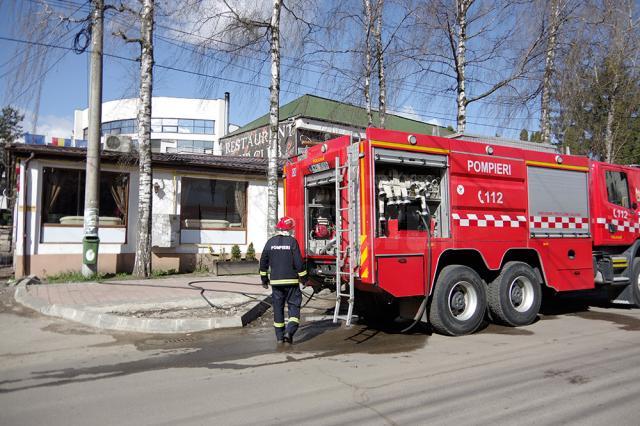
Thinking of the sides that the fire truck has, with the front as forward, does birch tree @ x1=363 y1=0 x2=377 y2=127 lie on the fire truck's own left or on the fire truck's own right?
on the fire truck's own left

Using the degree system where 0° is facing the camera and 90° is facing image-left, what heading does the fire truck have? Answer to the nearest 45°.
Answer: approximately 225°

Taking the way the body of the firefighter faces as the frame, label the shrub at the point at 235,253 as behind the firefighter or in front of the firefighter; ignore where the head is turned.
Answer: in front

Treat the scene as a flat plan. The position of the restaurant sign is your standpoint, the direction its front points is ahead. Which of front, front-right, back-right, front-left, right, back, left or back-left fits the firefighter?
front-left

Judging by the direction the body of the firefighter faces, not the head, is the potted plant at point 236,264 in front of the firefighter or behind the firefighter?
in front

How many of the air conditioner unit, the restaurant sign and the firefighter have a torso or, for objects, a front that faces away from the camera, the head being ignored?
1

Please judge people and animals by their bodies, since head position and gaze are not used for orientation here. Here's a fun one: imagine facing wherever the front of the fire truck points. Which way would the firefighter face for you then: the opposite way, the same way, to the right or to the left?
to the left

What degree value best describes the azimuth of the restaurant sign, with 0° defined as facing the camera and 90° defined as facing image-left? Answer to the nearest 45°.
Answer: approximately 45°

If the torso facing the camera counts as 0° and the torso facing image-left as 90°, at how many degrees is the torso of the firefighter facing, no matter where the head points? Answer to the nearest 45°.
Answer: approximately 180°
